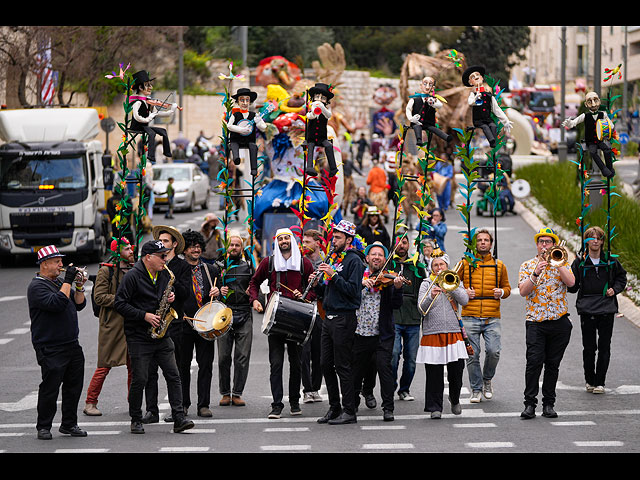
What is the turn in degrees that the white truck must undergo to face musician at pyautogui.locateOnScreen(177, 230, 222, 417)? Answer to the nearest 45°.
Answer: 0° — it already faces them

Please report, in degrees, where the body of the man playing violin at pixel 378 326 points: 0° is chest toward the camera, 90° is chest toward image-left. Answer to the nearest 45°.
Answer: approximately 0°

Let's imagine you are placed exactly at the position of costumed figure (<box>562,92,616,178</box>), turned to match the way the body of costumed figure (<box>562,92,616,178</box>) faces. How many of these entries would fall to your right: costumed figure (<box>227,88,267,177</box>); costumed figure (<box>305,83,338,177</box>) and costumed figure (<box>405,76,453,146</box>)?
3

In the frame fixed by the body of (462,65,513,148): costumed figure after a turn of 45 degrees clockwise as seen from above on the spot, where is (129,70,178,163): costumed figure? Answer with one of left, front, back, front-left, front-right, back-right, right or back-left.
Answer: front-right

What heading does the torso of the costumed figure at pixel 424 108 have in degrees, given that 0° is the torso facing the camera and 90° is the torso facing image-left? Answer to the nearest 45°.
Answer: approximately 0°
